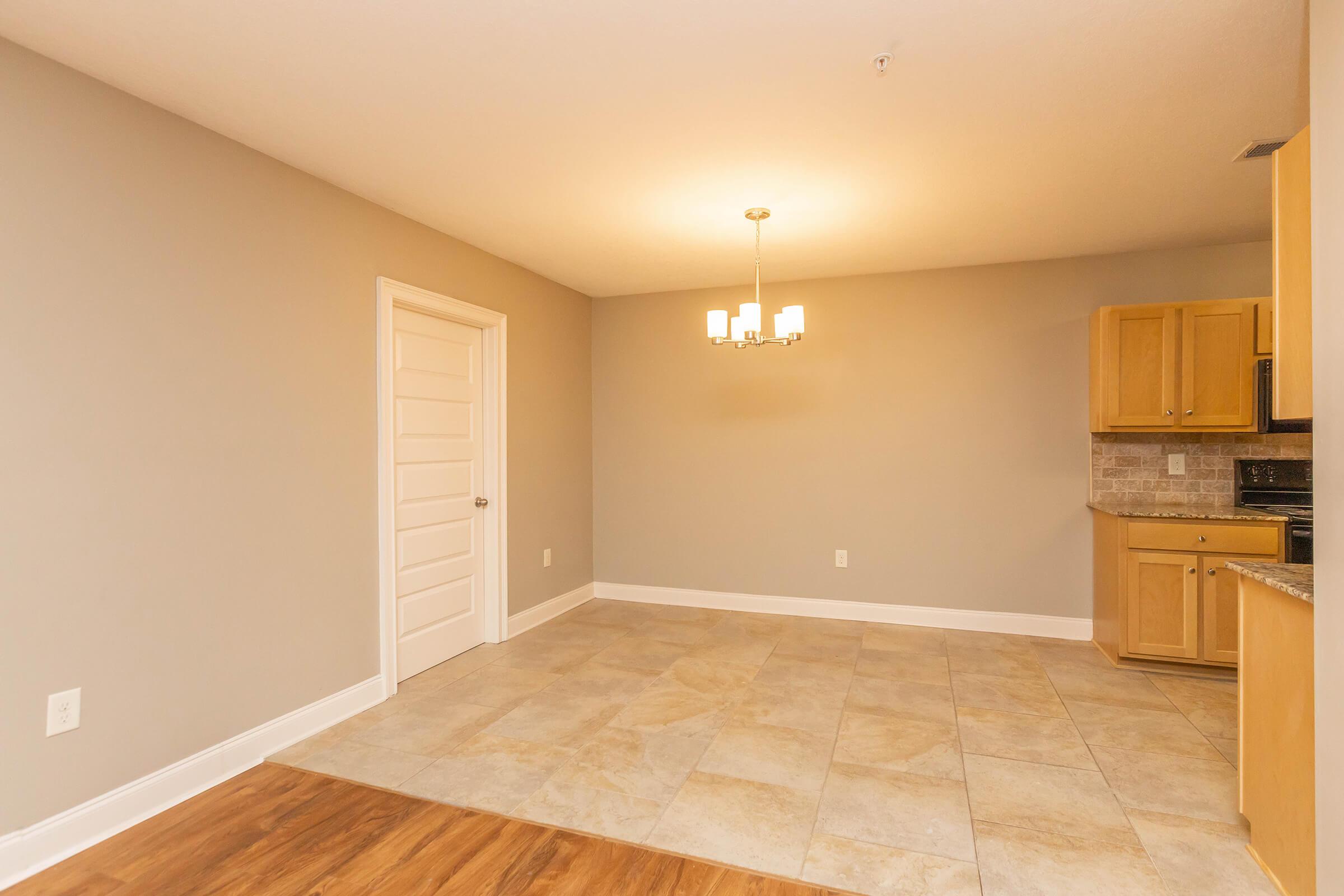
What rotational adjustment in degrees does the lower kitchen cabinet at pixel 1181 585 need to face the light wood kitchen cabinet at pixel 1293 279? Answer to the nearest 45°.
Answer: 0° — it already faces it

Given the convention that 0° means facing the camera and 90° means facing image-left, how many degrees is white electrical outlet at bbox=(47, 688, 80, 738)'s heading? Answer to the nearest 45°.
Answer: approximately 315°

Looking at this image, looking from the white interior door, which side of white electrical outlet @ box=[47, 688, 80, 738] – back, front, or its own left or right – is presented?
left

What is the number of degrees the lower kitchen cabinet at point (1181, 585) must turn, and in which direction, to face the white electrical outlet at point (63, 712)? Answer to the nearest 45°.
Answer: approximately 45° to its right

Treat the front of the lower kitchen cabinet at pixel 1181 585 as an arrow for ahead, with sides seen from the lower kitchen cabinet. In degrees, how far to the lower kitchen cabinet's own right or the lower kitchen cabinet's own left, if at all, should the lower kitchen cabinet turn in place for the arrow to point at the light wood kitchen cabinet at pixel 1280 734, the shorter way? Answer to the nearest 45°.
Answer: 0° — it already faces it

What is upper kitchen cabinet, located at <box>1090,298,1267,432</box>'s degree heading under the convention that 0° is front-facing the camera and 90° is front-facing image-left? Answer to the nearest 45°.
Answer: approximately 0°
